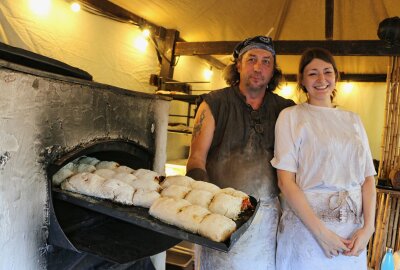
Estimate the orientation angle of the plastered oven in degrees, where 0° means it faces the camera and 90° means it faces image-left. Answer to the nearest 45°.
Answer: approximately 315°

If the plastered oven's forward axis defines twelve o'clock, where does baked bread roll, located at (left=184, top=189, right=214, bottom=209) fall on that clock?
The baked bread roll is roughly at 11 o'clock from the plastered oven.

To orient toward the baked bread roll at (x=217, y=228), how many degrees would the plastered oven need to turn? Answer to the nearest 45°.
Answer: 0° — it already faces it

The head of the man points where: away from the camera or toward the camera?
toward the camera

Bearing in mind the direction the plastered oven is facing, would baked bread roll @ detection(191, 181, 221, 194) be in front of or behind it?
in front

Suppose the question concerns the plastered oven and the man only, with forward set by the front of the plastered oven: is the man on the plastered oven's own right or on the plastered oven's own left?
on the plastered oven's own left

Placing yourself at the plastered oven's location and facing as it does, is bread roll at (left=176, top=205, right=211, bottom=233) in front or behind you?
in front

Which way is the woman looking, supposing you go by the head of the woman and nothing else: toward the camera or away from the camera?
toward the camera

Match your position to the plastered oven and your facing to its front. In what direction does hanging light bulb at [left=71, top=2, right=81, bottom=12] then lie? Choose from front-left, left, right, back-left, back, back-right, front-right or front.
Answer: back-left
